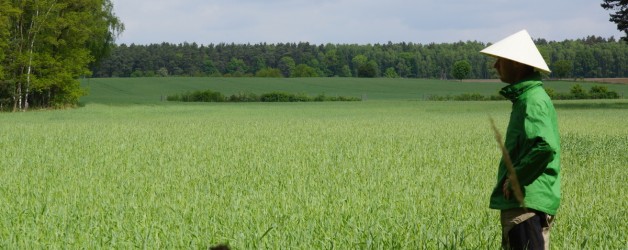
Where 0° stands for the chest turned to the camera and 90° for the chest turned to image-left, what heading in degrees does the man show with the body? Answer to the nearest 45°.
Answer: approximately 90°

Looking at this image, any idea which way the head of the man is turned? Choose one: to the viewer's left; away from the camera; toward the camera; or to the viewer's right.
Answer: to the viewer's left
